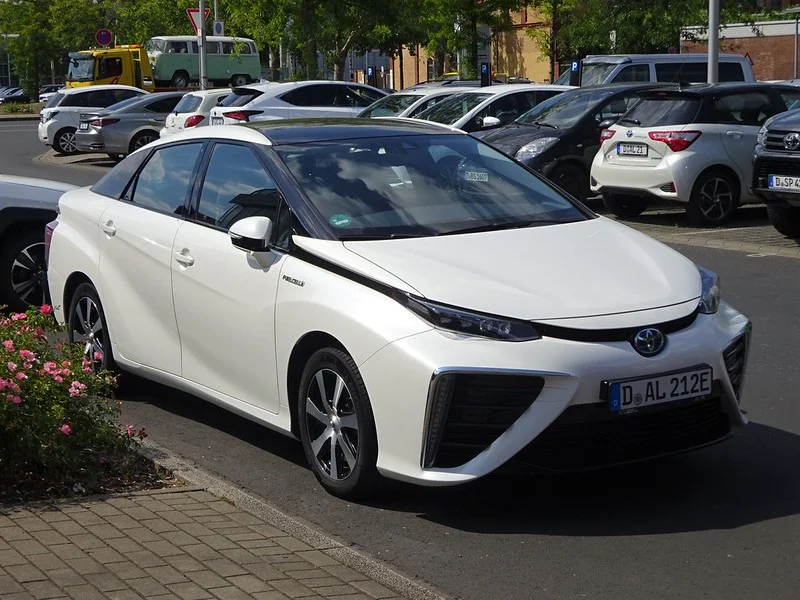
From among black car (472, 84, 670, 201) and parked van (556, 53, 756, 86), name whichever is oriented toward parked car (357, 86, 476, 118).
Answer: parked van (556, 53, 756, 86)

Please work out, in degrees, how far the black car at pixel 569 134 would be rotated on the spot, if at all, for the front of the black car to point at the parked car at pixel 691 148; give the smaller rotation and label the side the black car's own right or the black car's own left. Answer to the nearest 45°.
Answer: approximately 90° to the black car's own left

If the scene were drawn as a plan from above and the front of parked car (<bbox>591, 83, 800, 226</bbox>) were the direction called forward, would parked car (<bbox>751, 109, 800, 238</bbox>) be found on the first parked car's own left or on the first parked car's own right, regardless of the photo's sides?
on the first parked car's own right

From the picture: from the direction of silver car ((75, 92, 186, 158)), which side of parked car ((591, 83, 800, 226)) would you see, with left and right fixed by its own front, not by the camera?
left

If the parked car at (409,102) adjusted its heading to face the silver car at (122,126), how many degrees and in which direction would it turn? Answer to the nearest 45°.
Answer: approximately 90° to its right

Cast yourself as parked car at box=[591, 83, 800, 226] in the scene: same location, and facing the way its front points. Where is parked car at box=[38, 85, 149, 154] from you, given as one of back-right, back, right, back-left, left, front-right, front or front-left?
left

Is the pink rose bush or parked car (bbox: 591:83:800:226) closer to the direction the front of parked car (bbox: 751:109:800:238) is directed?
the pink rose bush

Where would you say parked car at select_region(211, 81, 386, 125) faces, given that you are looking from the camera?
facing away from the viewer and to the right of the viewer

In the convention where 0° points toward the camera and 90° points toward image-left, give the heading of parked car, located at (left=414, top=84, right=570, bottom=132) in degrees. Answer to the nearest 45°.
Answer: approximately 45°

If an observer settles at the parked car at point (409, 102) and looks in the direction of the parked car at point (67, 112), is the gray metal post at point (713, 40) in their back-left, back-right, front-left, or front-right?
back-right

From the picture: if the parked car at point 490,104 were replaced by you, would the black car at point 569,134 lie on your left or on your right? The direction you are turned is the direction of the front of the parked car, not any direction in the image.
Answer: on your left

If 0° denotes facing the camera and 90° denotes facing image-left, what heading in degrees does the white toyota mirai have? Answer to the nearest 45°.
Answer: approximately 315°

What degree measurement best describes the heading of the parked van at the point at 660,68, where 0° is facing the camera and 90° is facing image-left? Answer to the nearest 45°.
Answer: approximately 45°

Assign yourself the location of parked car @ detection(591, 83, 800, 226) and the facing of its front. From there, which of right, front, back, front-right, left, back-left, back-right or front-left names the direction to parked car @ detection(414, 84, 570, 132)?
left
